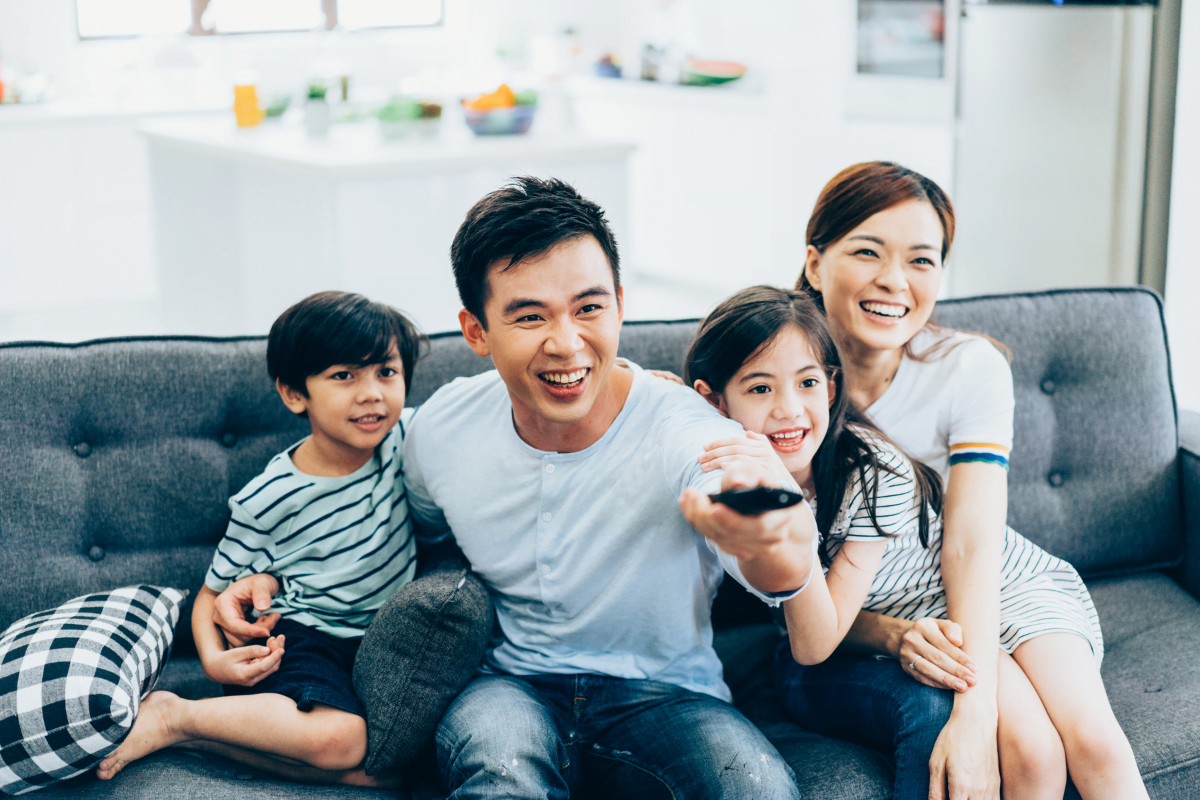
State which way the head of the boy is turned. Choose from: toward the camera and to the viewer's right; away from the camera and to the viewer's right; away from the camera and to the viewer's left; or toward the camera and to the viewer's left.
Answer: toward the camera and to the viewer's right

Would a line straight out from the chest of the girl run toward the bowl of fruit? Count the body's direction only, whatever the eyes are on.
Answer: no

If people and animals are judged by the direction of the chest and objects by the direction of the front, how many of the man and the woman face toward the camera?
2

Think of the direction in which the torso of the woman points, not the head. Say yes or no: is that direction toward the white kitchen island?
no

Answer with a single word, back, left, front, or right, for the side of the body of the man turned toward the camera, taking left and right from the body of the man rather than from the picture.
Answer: front

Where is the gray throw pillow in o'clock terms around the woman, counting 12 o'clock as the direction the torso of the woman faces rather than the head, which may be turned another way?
The gray throw pillow is roughly at 2 o'clock from the woman.

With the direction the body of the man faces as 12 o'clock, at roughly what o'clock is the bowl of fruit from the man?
The bowl of fruit is roughly at 6 o'clock from the man.

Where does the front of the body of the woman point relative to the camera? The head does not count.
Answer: toward the camera

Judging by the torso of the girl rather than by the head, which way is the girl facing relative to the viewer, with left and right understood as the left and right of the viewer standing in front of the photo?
facing the viewer and to the left of the viewer

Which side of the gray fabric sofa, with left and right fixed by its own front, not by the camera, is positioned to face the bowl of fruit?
back
